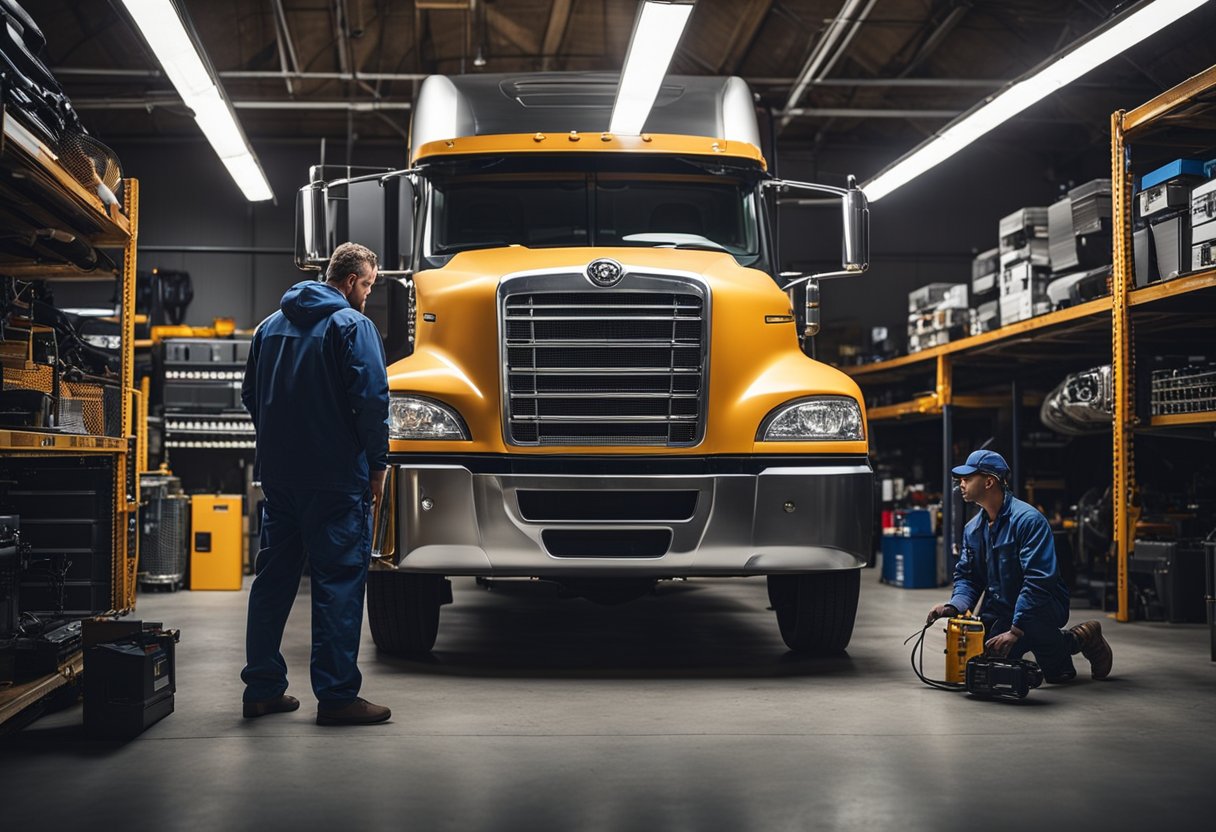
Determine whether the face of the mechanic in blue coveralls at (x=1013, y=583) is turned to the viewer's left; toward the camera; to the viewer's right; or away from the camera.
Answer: to the viewer's left

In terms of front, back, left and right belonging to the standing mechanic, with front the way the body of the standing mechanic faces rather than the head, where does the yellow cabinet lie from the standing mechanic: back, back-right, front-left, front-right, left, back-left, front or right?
front-left

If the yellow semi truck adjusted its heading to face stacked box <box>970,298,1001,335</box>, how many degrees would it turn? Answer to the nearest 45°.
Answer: approximately 135° to its left

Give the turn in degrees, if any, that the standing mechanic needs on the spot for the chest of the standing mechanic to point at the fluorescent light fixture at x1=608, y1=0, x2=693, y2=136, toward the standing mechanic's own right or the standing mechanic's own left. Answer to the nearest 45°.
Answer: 0° — they already face it

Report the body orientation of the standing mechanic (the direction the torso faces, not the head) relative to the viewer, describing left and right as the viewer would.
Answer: facing away from the viewer and to the right of the viewer

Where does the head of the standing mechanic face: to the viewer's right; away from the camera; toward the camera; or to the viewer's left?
to the viewer's right

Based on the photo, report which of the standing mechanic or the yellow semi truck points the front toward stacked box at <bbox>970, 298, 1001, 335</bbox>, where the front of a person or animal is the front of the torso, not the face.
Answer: the standing mechanic

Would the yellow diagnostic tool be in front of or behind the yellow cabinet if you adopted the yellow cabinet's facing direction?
in front

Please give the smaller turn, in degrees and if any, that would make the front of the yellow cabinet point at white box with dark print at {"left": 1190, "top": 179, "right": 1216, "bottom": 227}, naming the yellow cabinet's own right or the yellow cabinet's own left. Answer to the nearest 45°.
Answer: approximately 45° to the yellow cabinet's own left

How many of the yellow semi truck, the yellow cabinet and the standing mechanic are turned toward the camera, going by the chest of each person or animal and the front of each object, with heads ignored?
2

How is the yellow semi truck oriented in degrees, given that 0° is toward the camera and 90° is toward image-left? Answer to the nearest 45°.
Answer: approximately 0°

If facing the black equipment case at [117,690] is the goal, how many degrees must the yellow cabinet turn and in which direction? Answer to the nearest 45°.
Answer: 0° — it already faces it
